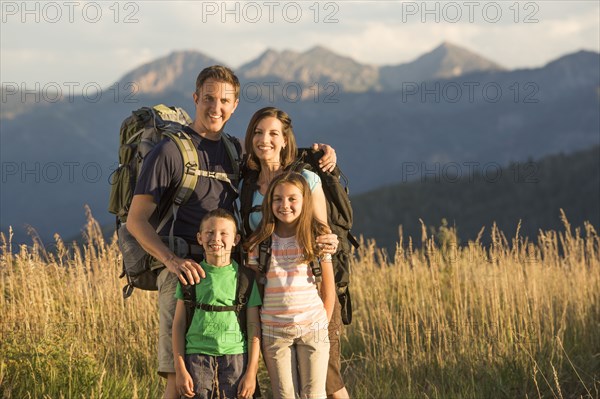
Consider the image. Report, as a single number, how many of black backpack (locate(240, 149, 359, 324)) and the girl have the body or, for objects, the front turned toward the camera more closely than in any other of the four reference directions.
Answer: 1

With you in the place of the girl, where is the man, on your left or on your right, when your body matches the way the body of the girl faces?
on your right

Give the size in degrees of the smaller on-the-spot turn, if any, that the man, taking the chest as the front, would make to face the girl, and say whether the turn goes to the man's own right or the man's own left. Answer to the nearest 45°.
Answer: approximately 45° to the man's own left

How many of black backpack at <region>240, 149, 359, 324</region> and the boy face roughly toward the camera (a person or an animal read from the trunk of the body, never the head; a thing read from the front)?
1

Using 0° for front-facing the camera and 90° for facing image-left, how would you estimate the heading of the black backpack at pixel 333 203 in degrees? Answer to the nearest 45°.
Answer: approximately 225°

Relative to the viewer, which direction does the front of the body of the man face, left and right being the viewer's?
facing the viewer and to the right of the viewer

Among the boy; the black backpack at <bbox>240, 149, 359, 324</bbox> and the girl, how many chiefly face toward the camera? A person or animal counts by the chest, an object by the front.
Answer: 2

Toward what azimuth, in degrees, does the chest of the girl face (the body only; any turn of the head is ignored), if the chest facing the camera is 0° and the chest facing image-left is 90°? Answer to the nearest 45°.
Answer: approximately 0°
